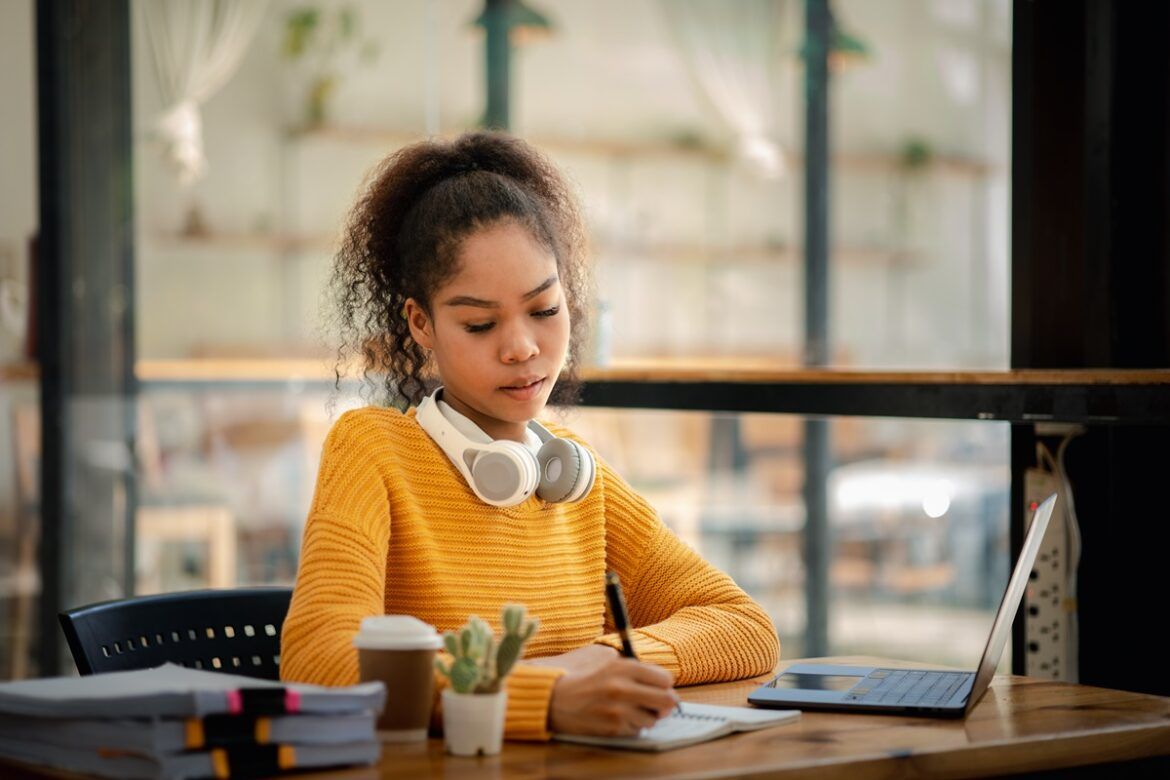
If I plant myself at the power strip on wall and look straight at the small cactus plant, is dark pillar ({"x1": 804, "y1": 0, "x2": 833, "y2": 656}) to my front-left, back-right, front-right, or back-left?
back-right

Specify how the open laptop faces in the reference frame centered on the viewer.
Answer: facing to the left of the viewer

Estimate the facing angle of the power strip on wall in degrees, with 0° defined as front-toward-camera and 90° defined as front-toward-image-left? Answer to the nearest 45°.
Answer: approximately 0°

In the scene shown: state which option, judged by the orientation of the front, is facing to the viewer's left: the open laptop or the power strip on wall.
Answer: the open laptop

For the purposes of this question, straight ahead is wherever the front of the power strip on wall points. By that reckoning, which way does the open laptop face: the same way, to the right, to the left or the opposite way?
to the right

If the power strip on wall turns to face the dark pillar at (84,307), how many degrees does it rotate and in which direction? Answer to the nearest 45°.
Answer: approximately 135° to its right
